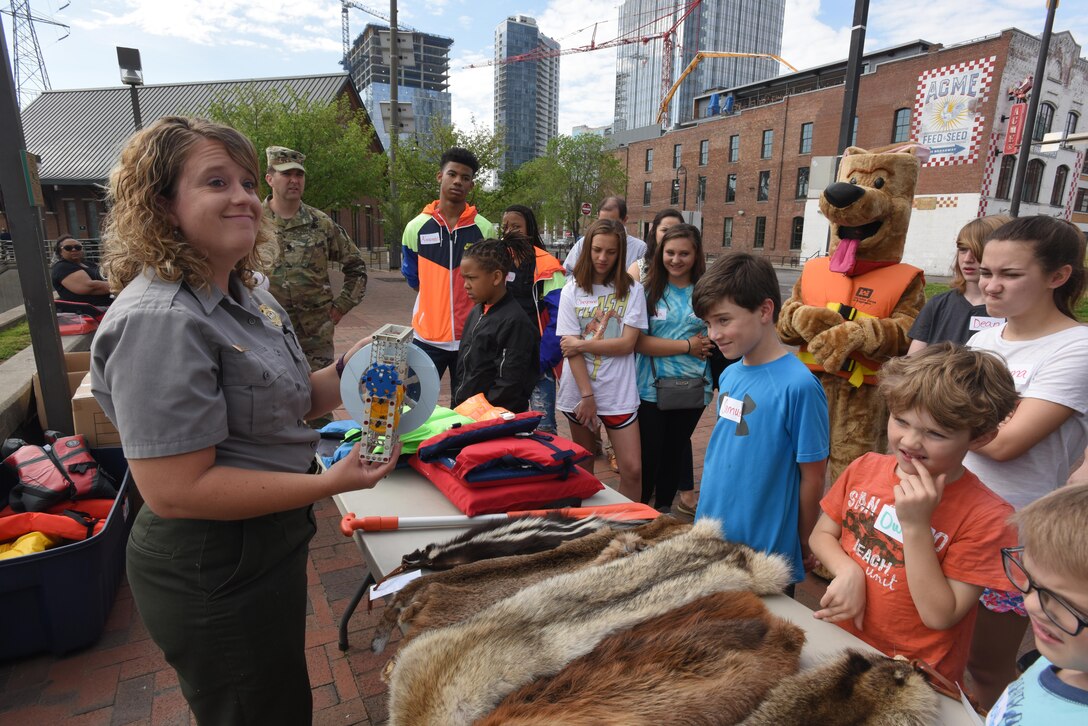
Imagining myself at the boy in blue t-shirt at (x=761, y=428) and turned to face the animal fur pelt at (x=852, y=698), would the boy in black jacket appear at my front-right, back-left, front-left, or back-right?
back-right

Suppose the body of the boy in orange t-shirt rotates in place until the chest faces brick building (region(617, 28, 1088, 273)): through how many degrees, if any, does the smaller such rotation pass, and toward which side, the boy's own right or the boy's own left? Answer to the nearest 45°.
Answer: approximately 135° to the boy's own right

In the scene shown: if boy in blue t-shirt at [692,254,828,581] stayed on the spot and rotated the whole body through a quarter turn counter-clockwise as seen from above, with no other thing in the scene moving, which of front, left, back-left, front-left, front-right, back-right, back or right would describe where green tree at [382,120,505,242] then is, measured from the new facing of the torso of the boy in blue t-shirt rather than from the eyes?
back

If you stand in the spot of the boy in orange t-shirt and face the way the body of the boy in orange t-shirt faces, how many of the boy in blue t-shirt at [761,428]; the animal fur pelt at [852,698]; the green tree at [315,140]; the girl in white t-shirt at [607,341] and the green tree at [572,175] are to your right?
4

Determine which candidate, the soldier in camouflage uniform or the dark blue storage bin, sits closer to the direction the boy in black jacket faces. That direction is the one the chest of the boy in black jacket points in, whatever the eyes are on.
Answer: the dark blue storage bin

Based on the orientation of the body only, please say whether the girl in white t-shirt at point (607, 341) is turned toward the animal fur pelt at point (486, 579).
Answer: yes

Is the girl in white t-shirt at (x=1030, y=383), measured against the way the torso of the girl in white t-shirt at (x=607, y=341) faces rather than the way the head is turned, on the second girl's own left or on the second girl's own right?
on the second girl's own left

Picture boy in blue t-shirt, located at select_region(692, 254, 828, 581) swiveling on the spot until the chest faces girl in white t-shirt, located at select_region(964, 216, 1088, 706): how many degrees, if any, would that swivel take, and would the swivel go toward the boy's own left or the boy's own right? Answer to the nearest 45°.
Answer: approximately 135° to the boy's own left

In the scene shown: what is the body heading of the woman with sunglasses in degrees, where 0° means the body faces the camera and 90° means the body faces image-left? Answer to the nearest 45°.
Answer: approximately 315°

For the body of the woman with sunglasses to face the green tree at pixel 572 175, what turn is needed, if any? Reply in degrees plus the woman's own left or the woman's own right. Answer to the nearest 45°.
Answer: approximately 90° to the woman's own left

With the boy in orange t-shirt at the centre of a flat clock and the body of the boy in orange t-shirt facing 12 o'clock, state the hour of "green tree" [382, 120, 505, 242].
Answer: The green tree is roughly at 3 o'clock from the boy in orange t-shirt.

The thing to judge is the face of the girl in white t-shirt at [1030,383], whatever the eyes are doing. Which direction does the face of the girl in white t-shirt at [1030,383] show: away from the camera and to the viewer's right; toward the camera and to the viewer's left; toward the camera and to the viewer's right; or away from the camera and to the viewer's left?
toward the camera and to the viewer's left

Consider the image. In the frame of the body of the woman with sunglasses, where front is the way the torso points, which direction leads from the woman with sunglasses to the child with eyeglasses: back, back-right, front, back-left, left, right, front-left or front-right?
front-right

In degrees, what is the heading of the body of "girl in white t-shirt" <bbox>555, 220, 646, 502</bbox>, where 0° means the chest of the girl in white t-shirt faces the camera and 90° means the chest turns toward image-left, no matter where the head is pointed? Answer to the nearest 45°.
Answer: approximately 0°

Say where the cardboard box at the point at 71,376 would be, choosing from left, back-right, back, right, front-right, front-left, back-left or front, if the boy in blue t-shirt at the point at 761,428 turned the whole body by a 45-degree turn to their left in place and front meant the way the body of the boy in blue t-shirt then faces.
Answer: right
